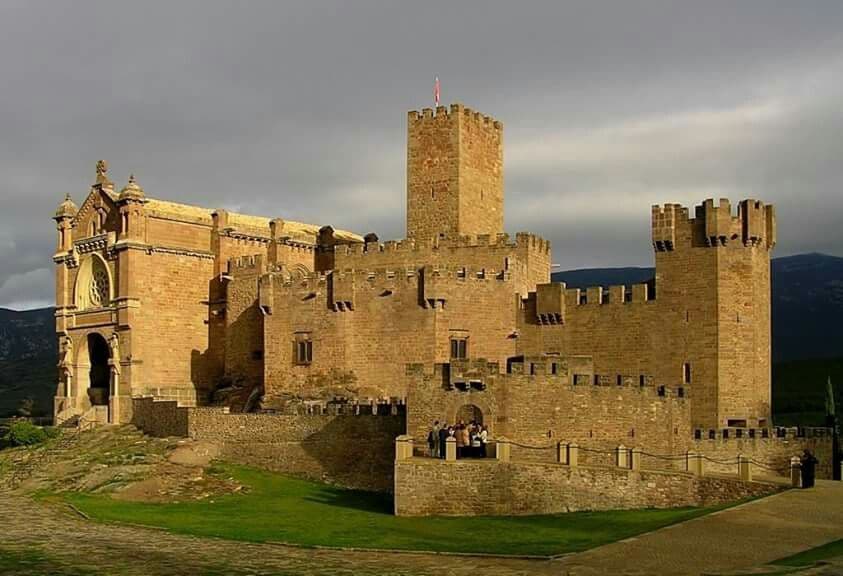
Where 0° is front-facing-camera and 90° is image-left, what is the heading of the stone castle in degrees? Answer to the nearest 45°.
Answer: approximately 45°

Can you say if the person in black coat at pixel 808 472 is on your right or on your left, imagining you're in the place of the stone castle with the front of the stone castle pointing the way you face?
on your left

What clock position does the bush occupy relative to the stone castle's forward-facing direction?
The bush is roughly at 2 o'clock from the stone castle.
